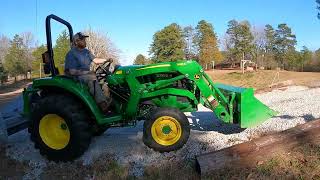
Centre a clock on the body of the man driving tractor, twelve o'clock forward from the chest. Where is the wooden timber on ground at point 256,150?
The wooden timber on ground is roughly at 1 o'clock from the man driving tractor.

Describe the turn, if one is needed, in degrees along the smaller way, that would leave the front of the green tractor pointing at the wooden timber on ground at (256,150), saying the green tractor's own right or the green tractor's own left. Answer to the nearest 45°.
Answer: approximately 45° to the green tractor's own right

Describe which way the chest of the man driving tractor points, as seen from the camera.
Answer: to the viewer's right

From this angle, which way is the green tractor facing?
to the viewer's right
